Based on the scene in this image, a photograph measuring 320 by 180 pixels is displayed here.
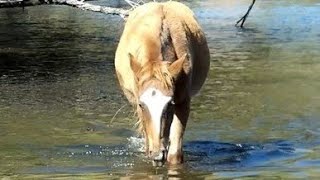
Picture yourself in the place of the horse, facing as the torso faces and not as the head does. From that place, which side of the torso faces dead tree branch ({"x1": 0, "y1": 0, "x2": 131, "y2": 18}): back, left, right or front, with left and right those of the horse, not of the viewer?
back

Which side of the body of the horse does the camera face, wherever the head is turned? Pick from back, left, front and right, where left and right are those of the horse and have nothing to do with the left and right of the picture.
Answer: front
